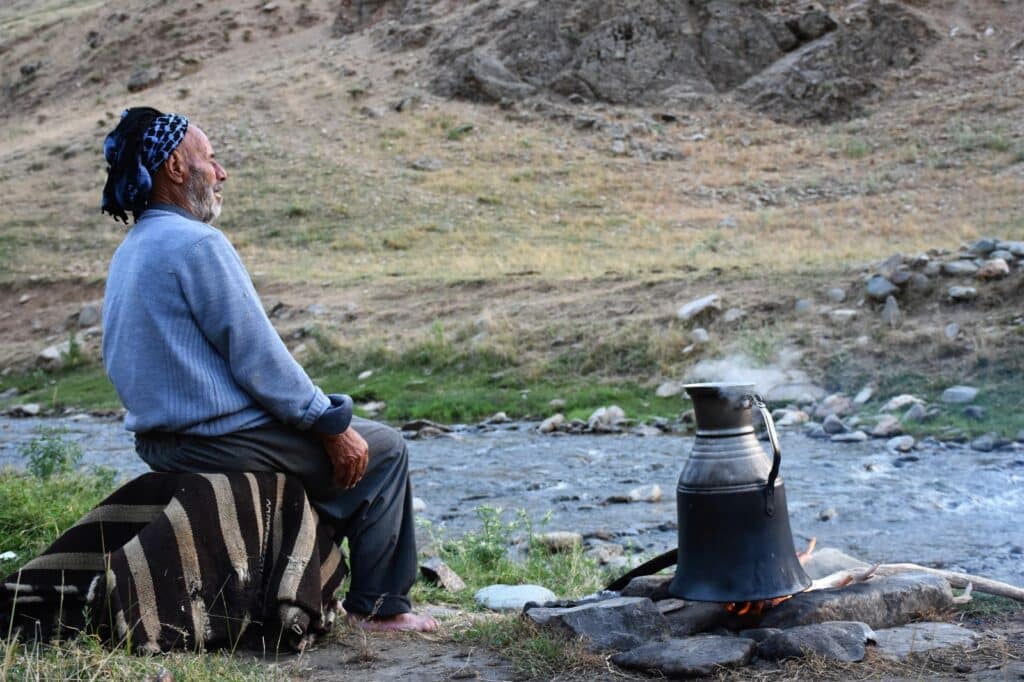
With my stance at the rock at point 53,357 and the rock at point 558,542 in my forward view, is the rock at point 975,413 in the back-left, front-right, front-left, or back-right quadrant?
front-left

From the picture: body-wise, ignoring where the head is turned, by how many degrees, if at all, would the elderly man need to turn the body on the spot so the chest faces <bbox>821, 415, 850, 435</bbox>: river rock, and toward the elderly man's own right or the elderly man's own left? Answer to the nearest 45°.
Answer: approximately 45° to the elderly man's own left

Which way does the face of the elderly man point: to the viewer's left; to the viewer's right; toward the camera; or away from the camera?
to the viewer's right

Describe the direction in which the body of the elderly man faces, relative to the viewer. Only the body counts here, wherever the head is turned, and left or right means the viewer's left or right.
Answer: facing to the right of the viewer

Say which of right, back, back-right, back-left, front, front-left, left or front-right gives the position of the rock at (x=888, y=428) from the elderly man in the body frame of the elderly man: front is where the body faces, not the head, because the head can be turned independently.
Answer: front-left

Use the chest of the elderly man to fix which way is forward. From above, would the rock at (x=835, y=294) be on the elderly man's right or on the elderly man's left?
on the elderly man's left

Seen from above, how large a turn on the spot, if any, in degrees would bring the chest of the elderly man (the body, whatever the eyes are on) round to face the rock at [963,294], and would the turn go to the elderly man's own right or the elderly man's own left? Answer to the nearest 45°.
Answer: approximately 45° to the elderly man's own left

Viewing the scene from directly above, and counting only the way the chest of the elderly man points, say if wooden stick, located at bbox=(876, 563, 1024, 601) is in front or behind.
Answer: in front

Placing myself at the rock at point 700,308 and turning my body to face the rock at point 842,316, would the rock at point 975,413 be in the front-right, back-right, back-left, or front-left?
front-right

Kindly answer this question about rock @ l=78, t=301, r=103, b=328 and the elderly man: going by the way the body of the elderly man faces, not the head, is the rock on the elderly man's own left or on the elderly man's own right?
on the elderly man's own left

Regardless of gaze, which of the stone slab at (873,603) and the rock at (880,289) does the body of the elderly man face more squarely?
the stone slab
